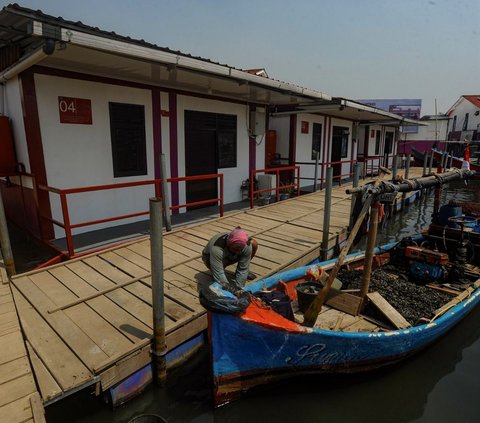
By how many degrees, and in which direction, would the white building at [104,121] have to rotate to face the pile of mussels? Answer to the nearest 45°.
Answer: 0° — it already faces it

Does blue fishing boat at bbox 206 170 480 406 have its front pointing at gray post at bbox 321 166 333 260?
no

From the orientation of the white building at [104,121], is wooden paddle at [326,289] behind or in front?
in front

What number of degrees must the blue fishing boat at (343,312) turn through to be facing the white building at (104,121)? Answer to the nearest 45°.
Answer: approximately 45° to its right

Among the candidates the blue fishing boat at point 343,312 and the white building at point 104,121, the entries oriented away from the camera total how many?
0

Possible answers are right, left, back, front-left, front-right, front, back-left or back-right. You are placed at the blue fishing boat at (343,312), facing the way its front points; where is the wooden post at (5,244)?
front-right

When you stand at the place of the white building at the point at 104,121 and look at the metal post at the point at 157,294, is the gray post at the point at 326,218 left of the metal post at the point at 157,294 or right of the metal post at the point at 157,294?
left

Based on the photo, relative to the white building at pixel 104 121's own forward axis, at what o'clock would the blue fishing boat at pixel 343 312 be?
The blue fishing boat is roughly at 12 o'clock from the white building.

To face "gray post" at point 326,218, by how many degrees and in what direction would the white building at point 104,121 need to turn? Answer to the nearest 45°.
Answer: approximately 45° to its left

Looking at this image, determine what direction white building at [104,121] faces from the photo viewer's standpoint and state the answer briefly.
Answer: facing the viewer and to the right of the viewer

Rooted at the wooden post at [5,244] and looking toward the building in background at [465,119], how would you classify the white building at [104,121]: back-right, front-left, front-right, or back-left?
front-left

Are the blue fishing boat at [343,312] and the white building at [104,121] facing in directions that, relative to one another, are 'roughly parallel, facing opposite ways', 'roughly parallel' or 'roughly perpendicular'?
roughly perpendicular

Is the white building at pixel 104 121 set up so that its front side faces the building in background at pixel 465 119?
no

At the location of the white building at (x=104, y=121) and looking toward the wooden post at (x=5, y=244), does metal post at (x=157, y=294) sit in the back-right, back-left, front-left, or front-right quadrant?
front-left

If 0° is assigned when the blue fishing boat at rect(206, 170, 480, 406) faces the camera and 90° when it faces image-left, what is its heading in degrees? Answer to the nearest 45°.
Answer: approximately 45°

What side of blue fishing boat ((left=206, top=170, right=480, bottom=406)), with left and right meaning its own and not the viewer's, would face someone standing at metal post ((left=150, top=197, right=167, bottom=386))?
front

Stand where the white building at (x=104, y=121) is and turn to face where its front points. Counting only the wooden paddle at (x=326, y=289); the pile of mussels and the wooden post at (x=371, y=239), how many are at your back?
0
